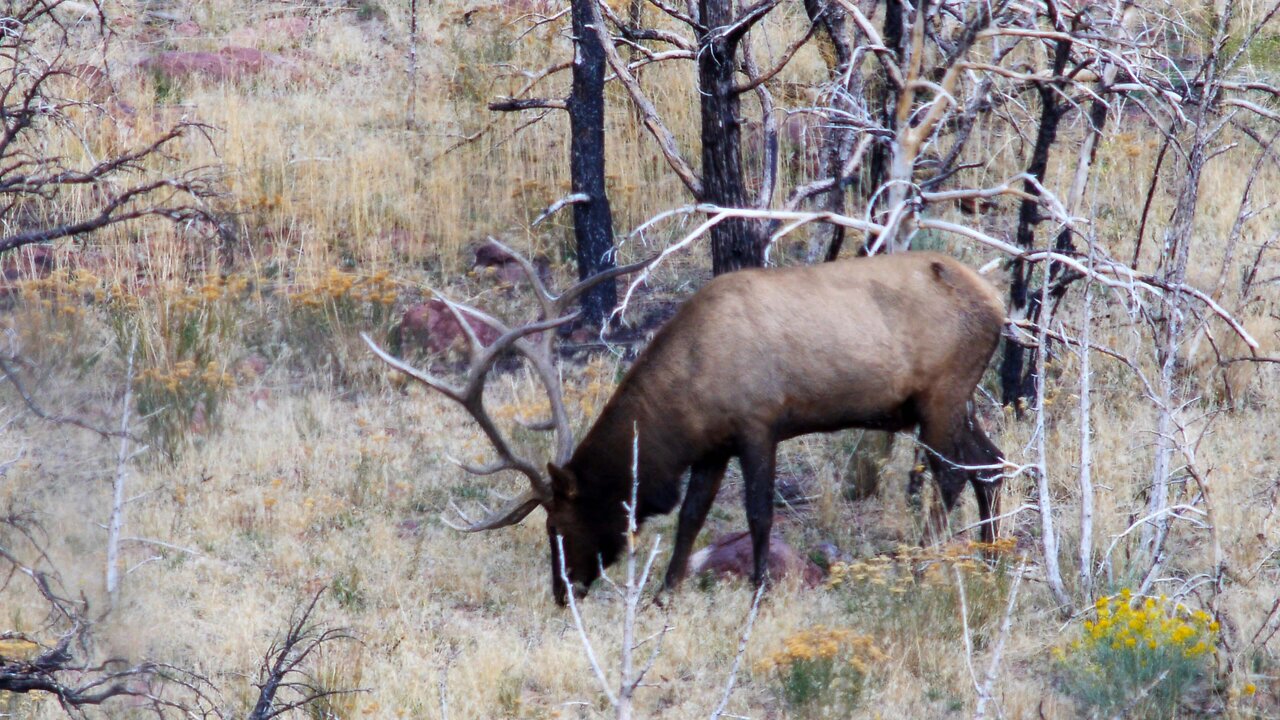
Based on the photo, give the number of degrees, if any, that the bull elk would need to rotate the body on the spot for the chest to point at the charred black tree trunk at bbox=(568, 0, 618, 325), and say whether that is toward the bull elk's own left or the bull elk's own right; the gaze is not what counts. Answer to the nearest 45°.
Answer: approximately 90° to the bull elk's own right

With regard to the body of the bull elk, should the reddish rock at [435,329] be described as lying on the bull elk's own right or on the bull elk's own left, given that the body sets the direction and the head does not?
on the bull elk's own right

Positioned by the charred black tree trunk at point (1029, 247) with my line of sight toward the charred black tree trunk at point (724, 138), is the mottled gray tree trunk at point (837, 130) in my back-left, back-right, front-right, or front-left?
front-right

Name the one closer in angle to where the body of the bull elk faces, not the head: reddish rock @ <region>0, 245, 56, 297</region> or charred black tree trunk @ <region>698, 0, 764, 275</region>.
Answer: the reddish rock

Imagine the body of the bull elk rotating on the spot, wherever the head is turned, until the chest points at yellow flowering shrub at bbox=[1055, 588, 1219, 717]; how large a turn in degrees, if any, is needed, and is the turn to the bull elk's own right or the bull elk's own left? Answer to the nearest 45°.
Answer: approximately 135° to the bull elk's own left

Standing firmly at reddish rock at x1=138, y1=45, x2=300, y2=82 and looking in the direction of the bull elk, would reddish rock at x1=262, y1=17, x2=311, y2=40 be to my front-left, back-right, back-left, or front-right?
back-left

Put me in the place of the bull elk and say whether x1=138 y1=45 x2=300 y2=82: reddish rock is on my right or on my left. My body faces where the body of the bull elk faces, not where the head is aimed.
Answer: on my right

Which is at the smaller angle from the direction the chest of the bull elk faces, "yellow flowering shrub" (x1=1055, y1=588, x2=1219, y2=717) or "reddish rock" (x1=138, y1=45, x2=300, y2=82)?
the reddish rock

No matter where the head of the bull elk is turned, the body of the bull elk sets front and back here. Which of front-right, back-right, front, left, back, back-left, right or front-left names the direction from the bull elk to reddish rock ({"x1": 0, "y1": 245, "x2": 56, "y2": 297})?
front-right

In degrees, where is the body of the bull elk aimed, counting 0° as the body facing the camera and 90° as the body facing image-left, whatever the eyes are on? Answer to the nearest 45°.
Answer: approximately 90°

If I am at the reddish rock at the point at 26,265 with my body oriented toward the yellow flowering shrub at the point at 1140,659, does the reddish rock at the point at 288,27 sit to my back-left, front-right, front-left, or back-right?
back-left

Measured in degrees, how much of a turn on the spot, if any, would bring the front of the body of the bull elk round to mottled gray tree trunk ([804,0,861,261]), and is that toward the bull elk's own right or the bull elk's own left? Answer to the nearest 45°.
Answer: approximately 90° to the bull elk's own right

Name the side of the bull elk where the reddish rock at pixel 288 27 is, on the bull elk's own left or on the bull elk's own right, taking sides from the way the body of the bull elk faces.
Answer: on the bull elk's own right

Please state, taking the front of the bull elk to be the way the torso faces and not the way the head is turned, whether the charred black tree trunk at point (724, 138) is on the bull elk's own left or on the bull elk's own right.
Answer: on the bull elk's own right
